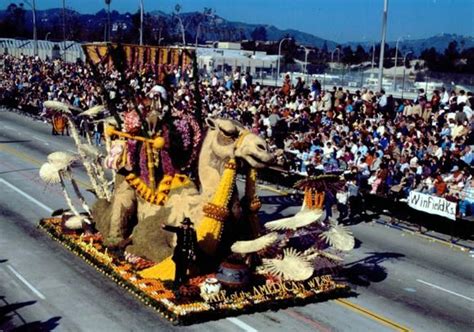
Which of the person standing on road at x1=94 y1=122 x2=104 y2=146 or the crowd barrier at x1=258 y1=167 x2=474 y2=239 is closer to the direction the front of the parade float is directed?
the crowd barrier

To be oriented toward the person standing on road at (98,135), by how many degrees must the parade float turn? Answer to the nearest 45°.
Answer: approximately 135° to its left

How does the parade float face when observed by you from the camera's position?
facing the viewer and to the right of the viewer

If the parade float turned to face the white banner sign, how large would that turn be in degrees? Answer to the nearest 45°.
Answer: approximately 90° to its left

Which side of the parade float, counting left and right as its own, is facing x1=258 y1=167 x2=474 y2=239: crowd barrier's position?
left

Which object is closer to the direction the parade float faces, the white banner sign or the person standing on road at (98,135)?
the white banner sign
